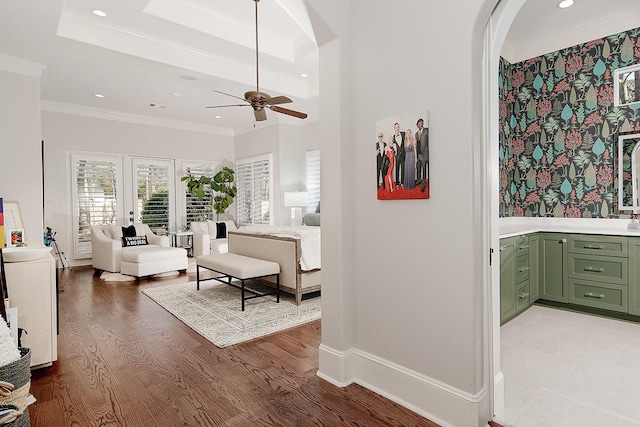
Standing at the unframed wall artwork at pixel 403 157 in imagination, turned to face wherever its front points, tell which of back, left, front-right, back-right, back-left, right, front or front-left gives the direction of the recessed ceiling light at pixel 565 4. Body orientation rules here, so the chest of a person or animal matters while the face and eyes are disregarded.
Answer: back

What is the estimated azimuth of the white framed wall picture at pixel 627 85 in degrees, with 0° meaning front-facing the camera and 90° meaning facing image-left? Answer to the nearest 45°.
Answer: approximately 45°

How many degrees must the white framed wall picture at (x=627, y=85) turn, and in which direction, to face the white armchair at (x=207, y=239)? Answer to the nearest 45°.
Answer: approximately 45° to its right

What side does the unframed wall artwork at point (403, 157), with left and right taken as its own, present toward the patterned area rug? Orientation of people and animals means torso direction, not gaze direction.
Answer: right
